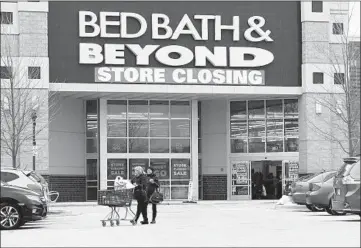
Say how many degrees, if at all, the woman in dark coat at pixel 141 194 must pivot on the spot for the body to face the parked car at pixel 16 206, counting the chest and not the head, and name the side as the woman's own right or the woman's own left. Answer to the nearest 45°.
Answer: approximately 45° to the woman's own left

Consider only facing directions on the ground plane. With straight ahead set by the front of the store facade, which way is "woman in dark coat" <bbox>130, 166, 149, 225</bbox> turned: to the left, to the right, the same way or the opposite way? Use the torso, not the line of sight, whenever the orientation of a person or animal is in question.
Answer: to the right

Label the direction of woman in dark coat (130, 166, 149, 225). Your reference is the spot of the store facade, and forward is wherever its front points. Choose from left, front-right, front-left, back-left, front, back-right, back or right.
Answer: front

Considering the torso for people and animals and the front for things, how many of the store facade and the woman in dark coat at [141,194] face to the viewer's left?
1

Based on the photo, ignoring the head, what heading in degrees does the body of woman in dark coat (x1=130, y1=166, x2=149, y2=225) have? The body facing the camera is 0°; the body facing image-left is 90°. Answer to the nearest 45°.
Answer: approximately 90°

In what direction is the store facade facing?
toward the camera

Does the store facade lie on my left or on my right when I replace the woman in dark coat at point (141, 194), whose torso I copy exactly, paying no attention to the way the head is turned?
on my right

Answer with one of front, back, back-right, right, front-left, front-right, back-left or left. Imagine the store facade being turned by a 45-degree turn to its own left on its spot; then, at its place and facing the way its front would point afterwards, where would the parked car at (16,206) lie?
front-right

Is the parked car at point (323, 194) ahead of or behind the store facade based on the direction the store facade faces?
ahead

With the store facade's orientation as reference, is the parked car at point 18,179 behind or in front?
in front
